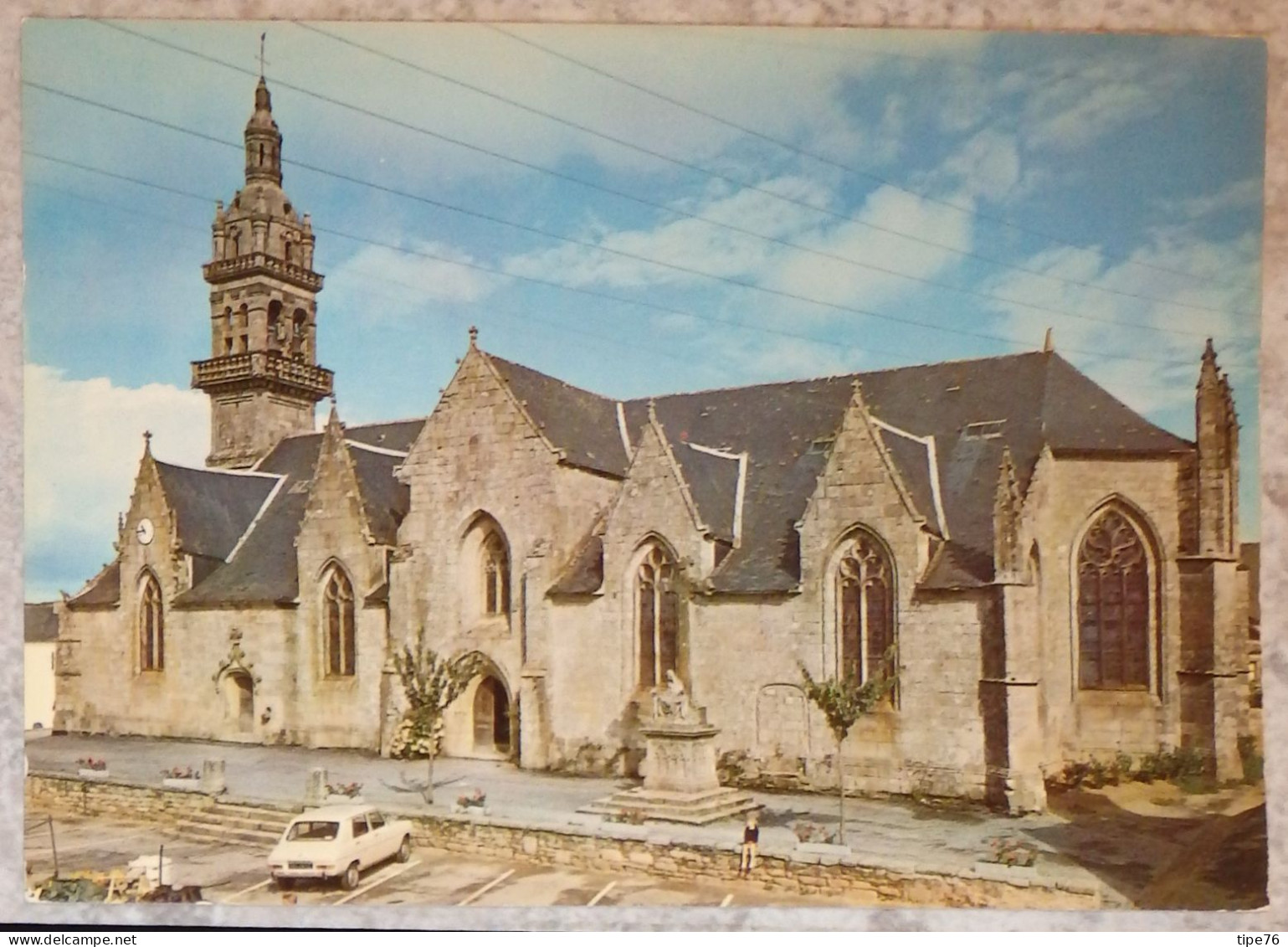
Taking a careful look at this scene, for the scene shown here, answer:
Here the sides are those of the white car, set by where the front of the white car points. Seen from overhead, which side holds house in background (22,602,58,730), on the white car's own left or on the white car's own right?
on the white car's own left

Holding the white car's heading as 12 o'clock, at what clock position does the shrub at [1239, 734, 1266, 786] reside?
The shrub is roughly at 2 o'clock from the white car.

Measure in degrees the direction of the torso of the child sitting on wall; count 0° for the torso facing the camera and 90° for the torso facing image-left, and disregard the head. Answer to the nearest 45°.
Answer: approximately 0°

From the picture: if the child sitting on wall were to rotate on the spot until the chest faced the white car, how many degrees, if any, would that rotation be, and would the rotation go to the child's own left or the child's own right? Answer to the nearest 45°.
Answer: approximately 90° to the child's own right

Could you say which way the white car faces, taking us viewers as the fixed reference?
facing away from the viewer and to the right of the viewer

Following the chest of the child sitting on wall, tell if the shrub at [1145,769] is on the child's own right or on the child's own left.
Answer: on the child's own left

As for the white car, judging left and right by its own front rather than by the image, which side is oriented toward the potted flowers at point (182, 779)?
left

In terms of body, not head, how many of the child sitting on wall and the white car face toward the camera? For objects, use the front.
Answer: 1

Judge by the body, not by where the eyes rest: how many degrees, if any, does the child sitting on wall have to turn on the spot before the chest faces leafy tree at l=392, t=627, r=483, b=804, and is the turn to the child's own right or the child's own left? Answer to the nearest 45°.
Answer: approximately 135° to the child's own right

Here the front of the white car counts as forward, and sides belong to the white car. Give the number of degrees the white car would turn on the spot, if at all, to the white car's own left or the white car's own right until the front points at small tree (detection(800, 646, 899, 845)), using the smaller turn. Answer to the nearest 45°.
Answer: approximately 45° to the white car's own right
